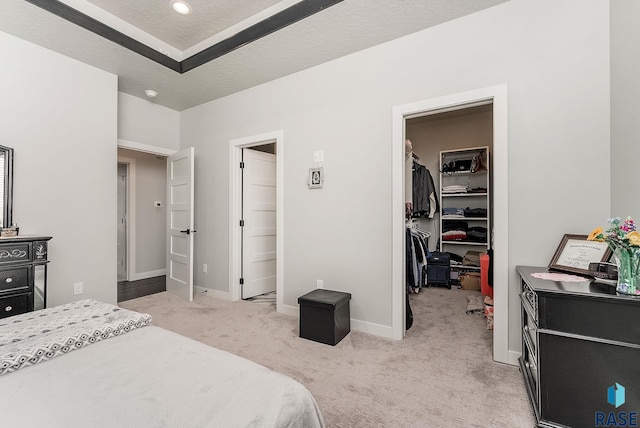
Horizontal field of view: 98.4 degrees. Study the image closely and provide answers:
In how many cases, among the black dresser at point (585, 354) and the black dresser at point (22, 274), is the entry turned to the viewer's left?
1

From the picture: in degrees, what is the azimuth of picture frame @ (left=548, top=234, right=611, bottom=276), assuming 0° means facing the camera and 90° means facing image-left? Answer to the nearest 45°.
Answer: approximately 45°

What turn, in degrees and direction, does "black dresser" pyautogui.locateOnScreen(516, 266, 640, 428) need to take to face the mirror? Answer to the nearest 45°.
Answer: approximately 45° to its left

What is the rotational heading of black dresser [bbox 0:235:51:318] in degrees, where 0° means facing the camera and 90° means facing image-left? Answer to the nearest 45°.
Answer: approximately 315°

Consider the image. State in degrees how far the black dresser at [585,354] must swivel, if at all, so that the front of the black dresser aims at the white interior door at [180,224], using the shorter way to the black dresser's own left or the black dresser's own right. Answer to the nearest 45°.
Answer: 0° — it already faces it

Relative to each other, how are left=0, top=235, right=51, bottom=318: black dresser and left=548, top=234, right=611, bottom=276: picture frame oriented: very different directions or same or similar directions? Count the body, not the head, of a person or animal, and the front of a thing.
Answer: very different directions

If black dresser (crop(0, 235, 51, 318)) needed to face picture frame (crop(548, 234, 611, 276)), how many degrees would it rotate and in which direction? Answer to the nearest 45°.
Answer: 0° — it already faces it

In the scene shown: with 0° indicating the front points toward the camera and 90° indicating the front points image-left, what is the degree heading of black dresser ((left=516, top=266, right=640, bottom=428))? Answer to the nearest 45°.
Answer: approximately 90°
